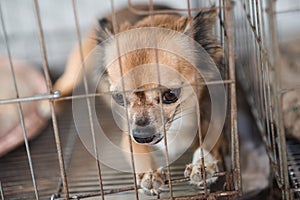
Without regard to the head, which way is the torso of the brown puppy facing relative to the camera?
toward the camera
